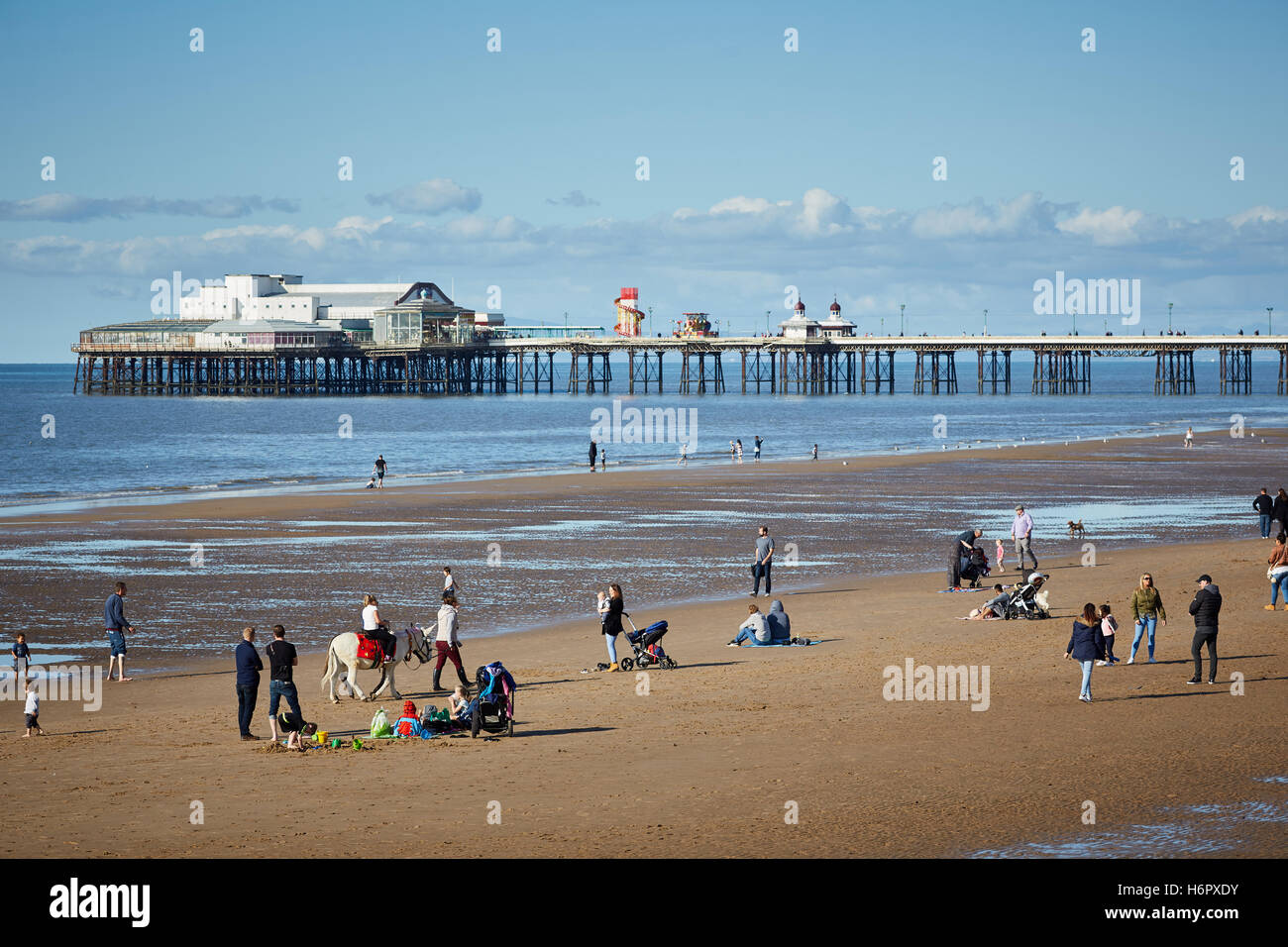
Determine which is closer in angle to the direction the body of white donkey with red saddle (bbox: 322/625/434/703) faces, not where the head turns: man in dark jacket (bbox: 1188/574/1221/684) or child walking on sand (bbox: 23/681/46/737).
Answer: the man in dark jacket

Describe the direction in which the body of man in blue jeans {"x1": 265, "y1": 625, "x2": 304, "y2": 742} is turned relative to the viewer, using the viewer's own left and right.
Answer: facing away from the viewer

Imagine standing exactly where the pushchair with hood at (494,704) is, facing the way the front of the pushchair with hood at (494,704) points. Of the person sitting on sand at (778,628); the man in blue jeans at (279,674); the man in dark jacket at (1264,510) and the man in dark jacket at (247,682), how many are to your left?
2

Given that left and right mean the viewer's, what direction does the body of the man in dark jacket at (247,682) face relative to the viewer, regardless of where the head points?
facing to the right of the viewer

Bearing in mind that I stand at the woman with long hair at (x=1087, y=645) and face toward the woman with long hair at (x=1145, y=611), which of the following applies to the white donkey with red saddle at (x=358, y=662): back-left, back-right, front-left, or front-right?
back-left

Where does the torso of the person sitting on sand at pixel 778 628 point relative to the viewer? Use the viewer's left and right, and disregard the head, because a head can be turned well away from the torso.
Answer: facing away from the viewer
